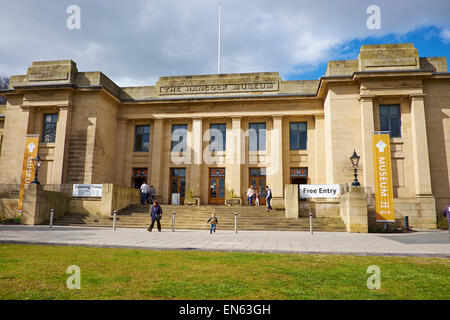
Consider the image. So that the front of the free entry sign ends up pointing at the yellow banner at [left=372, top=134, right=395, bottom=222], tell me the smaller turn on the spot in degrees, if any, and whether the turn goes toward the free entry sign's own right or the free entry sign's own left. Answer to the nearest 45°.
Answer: approximately 90° to the free entry sign's own left

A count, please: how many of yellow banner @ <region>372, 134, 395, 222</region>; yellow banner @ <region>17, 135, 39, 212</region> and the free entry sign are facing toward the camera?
3

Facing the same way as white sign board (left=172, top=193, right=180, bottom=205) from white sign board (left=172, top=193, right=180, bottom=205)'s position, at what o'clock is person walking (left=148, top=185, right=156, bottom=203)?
The person walking is roughly at 3 o'clock from the white sign board.

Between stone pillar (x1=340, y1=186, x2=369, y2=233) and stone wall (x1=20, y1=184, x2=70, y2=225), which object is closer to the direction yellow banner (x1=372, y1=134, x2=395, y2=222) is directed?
the stone pillar

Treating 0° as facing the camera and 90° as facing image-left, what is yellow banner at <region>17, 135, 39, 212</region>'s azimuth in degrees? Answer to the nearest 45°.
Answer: approximately 0°

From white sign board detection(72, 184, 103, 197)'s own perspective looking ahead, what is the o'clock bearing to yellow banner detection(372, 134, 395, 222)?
The yellow banner is roughly at 10 o'clock from the white sign board.

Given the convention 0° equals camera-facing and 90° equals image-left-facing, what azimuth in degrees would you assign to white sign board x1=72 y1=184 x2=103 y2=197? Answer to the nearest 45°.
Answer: approximately 0°

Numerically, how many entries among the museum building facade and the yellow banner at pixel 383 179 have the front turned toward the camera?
2
